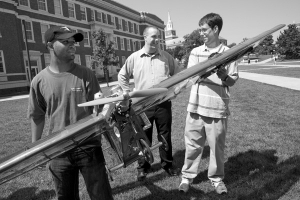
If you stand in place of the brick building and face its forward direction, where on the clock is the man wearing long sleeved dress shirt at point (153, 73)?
The man wearing long sleeved dress shirt is roughly at 1 o'clock from the brick building.

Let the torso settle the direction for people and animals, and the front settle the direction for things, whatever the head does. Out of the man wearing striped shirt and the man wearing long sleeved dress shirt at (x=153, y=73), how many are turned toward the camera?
2

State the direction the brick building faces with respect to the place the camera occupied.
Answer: facing the viewer and to the right of the viewer

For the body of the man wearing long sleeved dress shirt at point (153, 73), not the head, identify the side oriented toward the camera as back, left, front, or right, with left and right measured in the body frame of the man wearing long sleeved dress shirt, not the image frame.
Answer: front

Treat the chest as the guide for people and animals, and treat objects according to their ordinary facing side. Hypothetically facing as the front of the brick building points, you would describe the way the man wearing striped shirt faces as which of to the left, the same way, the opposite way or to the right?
to the right

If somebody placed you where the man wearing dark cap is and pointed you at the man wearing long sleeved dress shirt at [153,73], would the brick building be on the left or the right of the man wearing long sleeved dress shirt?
left

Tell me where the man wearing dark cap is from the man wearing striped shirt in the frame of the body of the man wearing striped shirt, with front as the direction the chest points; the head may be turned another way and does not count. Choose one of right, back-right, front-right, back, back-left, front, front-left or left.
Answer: front-right

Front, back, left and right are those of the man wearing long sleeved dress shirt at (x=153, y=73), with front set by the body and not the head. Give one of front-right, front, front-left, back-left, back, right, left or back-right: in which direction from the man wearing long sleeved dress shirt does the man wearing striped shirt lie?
front-left

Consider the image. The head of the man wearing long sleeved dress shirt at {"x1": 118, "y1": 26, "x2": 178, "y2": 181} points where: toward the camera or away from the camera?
toward the camera

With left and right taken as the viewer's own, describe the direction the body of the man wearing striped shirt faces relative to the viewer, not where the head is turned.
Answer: facing the viewer
